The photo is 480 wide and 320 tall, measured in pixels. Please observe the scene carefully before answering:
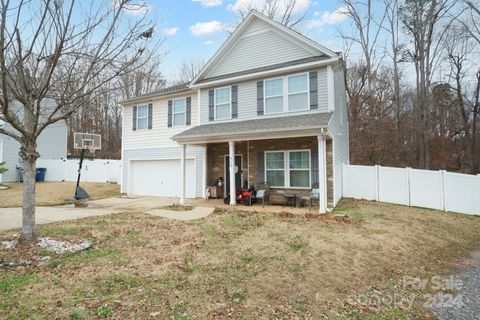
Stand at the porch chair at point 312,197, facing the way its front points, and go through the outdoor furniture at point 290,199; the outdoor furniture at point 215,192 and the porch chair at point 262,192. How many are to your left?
0

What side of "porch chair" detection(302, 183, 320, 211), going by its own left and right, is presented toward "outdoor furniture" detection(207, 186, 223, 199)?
right

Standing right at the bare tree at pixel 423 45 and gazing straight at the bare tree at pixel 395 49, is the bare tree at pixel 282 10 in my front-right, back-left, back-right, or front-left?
front-left

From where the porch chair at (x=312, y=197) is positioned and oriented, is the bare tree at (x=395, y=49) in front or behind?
behind

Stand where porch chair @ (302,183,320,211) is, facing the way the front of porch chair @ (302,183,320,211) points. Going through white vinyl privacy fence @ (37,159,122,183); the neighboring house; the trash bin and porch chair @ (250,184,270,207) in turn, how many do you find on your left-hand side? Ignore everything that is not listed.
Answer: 0

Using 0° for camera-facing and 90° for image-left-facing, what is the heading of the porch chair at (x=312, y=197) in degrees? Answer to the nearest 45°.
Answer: approximately 45°

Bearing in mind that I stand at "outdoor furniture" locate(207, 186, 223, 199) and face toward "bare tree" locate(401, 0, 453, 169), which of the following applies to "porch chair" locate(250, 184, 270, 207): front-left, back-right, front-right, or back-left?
front-right

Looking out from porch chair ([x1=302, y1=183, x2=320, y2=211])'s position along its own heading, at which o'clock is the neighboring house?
The neighboring house is roughly at 2 o'clock from the porch chair.

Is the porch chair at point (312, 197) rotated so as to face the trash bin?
no

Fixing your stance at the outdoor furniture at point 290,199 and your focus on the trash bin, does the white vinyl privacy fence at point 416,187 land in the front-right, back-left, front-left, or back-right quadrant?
back-right

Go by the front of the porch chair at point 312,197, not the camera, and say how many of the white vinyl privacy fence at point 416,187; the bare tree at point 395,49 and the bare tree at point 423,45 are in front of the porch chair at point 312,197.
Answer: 0

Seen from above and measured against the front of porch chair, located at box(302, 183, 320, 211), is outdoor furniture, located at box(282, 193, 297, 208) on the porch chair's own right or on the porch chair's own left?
on the porch chair's own right

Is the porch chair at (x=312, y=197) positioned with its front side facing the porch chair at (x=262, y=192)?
no

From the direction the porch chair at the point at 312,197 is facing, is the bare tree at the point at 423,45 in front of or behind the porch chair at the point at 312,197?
behind

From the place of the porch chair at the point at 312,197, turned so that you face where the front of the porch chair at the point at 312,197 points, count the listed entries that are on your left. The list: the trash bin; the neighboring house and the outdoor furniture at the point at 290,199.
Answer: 0

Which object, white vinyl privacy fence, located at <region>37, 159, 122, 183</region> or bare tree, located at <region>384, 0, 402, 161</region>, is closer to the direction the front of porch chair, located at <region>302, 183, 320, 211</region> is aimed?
the white vinyl privacy fence
